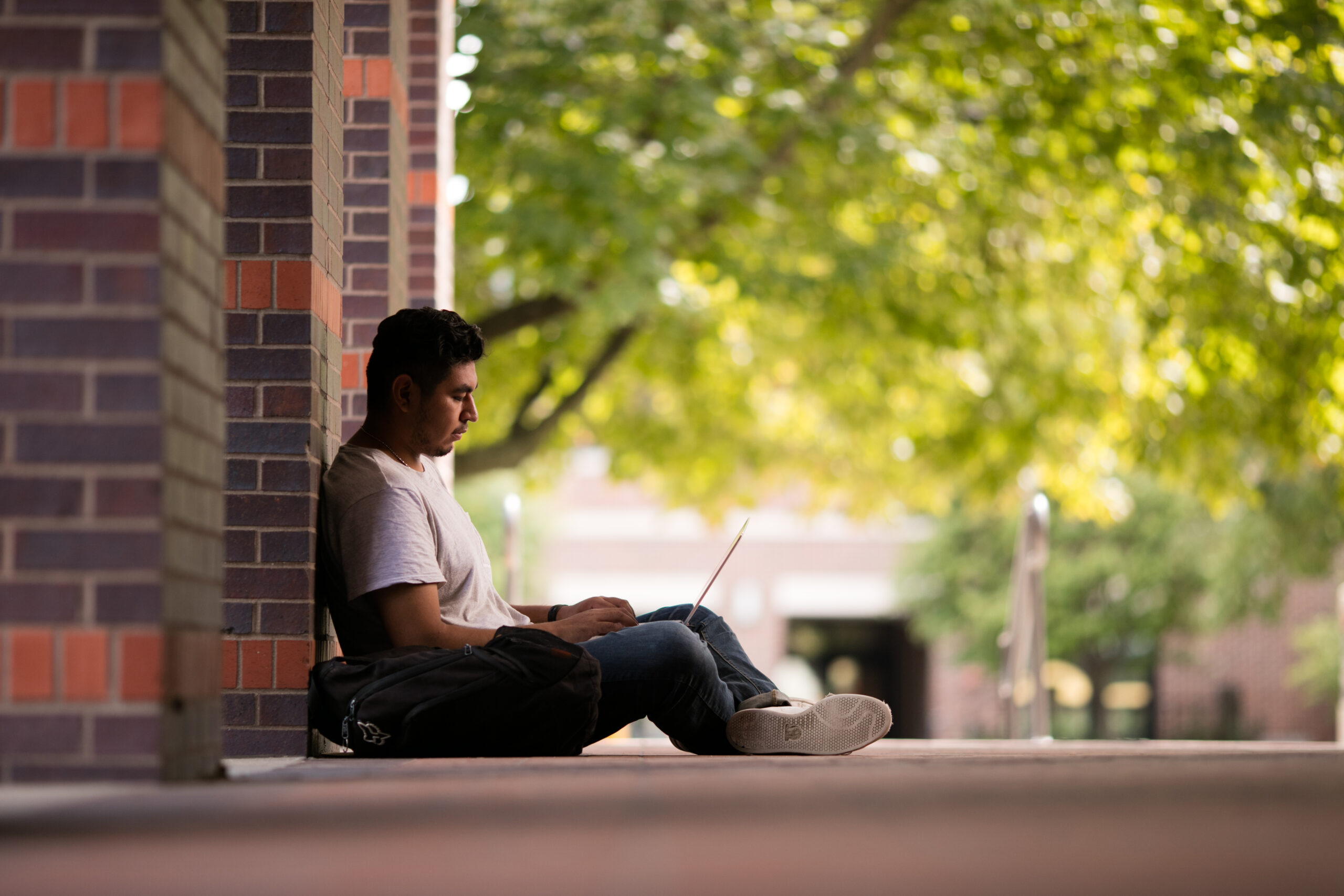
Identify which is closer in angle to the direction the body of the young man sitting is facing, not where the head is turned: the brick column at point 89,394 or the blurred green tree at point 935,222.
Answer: the blurred green tree

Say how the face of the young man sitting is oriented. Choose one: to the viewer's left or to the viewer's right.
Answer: to the viewer's right

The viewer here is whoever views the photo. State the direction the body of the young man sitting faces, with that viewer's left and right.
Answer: facing to the right of the viewer
